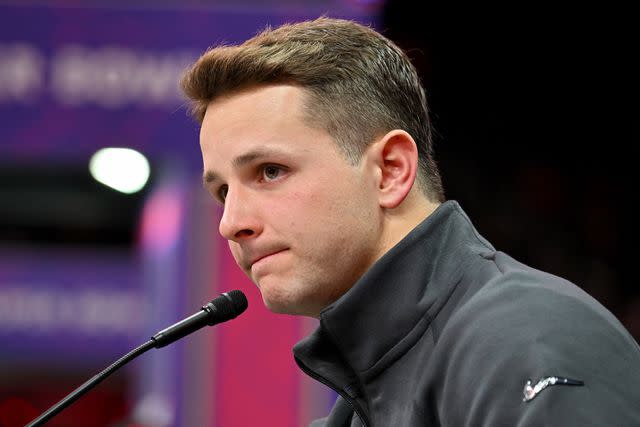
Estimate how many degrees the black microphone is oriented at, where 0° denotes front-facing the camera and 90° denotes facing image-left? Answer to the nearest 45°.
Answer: approximately 270°

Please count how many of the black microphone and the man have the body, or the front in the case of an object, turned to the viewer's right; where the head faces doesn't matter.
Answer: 1

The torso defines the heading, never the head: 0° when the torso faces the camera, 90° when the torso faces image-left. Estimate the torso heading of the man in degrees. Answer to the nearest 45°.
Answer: approximately 45°

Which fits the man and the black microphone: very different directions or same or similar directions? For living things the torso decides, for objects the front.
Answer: very different directions
